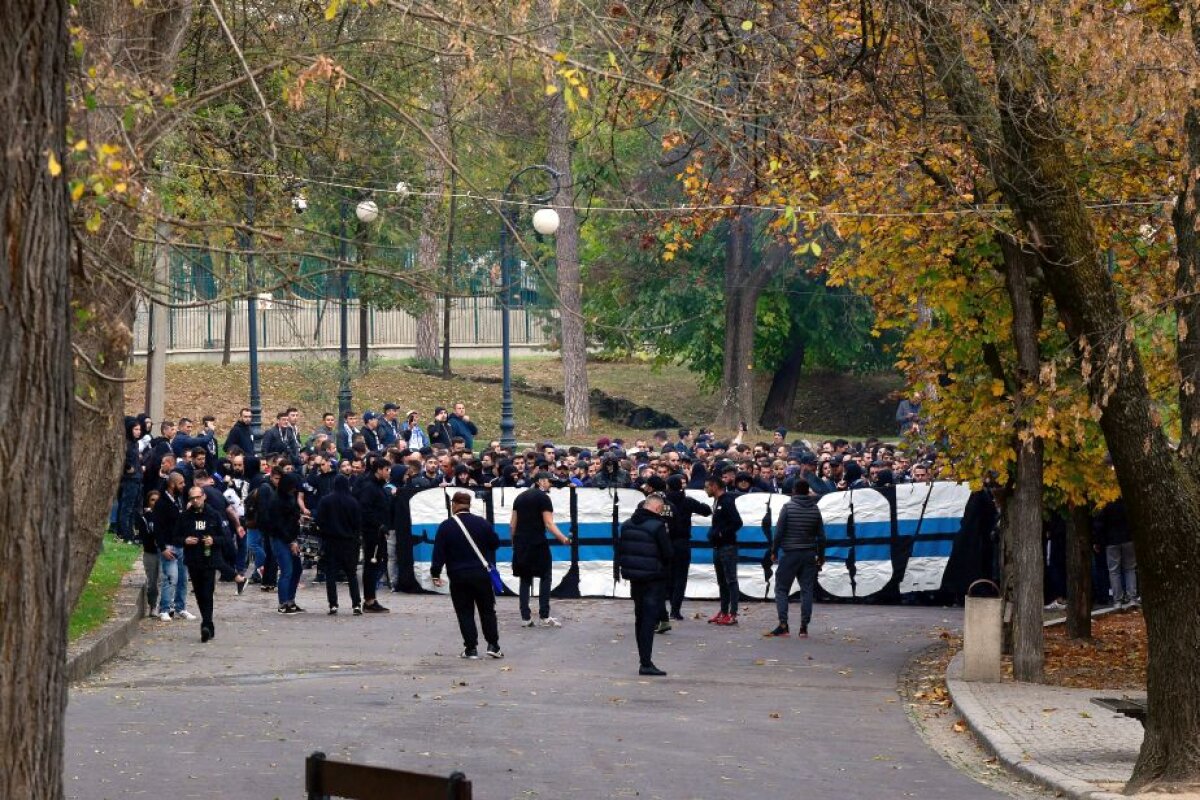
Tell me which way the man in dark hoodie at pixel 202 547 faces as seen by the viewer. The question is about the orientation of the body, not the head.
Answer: toward the camera

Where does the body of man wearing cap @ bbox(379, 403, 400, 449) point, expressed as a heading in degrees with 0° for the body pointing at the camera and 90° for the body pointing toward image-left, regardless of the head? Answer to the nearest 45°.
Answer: approximately 315°

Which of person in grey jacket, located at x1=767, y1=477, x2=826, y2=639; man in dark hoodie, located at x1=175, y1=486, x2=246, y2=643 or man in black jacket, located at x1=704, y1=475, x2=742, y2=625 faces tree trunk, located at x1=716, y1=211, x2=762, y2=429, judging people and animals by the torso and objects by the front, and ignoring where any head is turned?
the person in grey jacket

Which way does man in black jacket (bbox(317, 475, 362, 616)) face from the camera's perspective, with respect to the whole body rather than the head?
away from the camera

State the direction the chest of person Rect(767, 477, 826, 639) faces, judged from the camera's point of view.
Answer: away from the camera

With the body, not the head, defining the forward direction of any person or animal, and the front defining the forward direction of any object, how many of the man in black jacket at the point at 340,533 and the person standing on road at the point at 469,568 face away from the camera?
2

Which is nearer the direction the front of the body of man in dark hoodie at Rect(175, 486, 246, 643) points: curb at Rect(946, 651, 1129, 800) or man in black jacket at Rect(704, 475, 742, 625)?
the curb

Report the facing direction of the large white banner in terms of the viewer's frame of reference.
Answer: facing the viewer

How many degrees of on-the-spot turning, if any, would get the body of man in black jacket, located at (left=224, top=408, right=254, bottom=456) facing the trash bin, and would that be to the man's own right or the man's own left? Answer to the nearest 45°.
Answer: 0° — they already face it

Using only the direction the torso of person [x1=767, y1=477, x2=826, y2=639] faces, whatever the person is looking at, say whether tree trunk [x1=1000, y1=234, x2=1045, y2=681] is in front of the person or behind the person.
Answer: behind

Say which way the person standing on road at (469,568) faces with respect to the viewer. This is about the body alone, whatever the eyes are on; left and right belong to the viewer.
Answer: facing away from the viewer
